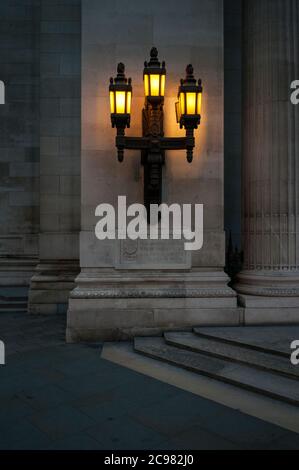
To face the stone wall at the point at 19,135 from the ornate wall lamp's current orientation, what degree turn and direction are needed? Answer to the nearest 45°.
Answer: approximately 135° to its right

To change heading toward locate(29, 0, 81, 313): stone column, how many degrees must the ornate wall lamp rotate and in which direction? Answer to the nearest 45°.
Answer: approximately 135° to its right

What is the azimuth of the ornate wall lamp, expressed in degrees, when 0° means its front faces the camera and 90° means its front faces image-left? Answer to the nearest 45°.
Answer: approximately 0°
